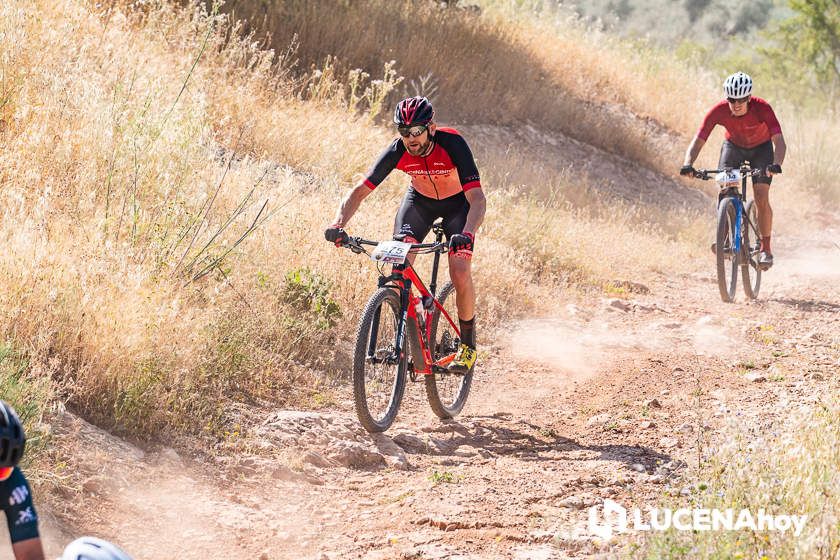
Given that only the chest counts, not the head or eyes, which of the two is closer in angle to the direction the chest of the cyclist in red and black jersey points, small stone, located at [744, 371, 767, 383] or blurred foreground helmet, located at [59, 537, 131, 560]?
the blurred foreground helmet

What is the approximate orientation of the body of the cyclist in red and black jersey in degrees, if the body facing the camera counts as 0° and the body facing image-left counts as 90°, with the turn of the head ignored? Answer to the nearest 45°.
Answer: approximately 45°

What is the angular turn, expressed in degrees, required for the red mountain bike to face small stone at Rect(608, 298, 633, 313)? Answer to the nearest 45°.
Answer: approximately 180°

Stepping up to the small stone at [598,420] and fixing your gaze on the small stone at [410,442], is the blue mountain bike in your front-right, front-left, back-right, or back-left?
back-right

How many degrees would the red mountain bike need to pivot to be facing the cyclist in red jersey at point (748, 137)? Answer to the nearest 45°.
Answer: approximately 180°
